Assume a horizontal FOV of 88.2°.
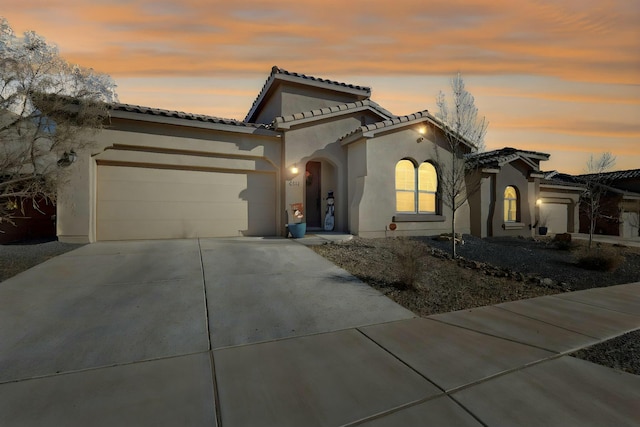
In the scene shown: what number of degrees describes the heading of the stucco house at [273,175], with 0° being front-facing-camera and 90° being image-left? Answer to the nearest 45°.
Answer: approximately 0°

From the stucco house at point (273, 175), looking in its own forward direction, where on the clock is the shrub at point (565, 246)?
The shrub is roughly at 9 o'clock from the stucco house.

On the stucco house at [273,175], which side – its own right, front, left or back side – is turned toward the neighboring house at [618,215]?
left

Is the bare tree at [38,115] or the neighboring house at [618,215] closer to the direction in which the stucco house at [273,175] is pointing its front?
the bare tree

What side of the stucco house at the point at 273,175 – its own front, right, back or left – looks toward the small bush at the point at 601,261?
left

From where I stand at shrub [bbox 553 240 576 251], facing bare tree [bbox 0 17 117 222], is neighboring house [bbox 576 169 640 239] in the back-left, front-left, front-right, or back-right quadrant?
back-right

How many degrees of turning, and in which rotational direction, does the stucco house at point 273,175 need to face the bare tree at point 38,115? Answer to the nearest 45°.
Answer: approximately 45° to its right
